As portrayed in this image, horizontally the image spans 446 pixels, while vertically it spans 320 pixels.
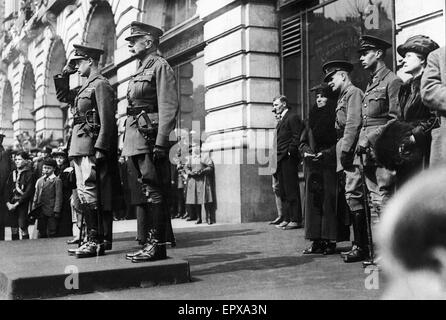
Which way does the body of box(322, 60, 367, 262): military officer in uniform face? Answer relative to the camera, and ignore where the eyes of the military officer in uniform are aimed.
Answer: to the viewer's left

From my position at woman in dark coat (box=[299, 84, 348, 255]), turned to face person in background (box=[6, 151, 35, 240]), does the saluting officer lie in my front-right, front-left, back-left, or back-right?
front-left

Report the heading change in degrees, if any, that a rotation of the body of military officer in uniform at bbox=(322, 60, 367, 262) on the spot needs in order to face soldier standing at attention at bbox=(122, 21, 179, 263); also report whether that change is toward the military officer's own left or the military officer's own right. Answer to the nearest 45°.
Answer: approximately 45° to the military officer's own left

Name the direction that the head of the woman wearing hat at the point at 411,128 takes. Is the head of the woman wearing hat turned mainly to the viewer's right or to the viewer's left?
to the viewer's left

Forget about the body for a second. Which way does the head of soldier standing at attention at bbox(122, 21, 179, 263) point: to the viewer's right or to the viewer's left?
to the viewer's left

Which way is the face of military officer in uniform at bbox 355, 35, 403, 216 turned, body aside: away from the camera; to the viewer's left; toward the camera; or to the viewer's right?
to the viewer's left

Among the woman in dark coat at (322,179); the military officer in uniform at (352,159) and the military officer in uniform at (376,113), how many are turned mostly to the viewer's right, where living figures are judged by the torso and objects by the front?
0
